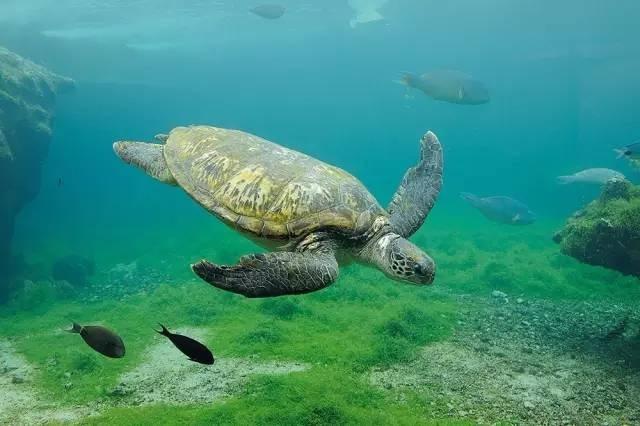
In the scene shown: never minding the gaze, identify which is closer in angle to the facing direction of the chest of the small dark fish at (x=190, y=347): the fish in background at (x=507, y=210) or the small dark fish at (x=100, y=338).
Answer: the fish in background

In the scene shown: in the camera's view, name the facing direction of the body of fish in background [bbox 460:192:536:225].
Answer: to the viewer's right

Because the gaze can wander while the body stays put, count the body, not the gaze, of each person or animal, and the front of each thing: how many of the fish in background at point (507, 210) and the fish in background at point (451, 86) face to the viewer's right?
2

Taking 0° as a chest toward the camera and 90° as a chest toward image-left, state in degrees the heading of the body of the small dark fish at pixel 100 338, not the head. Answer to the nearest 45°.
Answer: approximately 270°

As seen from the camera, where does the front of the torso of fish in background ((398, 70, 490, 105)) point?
to the viewer's right

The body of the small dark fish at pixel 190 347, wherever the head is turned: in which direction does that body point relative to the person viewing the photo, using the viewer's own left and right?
facing to the right of the viewer

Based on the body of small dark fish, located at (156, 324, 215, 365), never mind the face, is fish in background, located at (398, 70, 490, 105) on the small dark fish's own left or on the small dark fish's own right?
on the small dark fish's own left

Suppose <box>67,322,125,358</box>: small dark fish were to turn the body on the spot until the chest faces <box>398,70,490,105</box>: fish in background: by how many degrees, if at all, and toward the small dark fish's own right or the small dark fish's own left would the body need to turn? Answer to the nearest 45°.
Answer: approximately 45° to the small dark fish's own left
